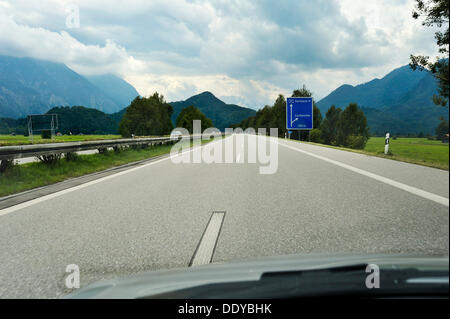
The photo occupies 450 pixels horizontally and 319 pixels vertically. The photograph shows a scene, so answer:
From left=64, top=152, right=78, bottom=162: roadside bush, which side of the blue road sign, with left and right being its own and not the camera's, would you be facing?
front

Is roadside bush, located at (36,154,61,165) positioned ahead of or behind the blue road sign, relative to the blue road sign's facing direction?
ahead

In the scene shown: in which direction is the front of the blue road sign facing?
toward the camera

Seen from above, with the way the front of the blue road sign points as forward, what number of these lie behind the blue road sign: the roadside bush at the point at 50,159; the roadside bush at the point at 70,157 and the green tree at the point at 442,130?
0

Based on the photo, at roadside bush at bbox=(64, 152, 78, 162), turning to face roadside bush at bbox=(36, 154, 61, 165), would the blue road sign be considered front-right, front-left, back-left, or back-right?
back-left

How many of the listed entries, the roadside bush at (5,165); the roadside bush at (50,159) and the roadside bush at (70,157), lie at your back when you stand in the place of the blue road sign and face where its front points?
0

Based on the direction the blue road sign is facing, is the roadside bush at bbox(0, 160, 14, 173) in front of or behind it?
in front

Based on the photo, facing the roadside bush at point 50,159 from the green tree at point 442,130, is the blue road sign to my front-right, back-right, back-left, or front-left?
front-right
